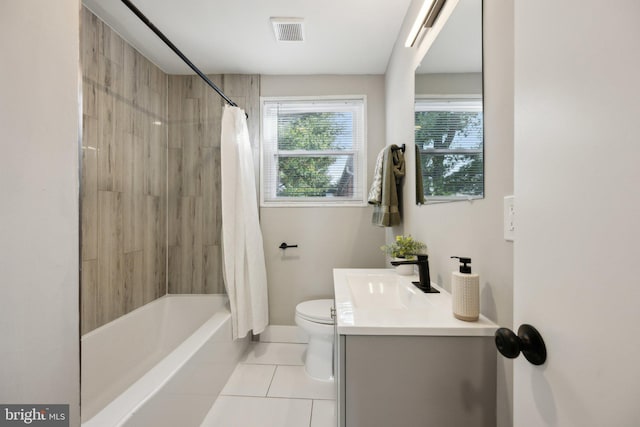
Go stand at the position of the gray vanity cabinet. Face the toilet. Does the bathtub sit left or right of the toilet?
left

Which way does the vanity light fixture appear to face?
to the viewer's left

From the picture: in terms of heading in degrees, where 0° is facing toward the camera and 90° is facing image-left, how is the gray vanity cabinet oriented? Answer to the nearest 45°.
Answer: approximately 90°

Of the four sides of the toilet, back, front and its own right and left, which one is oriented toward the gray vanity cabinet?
left
